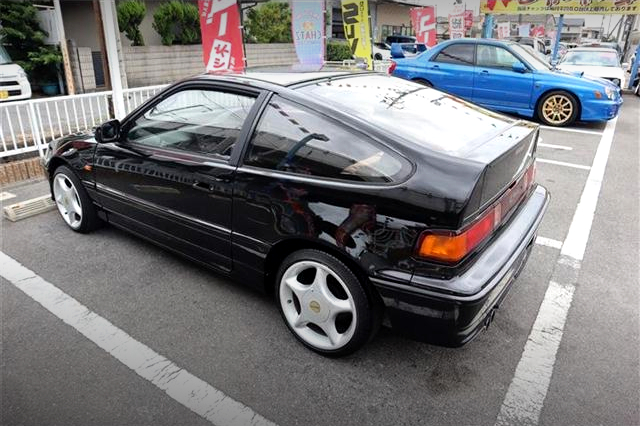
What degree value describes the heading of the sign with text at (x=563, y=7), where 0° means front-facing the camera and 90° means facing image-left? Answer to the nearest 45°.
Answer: approximately 0°

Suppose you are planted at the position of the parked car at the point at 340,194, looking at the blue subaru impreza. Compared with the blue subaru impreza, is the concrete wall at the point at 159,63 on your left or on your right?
left

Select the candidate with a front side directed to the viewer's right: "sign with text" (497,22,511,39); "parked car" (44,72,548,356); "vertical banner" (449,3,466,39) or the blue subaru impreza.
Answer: the blue subaru impreza

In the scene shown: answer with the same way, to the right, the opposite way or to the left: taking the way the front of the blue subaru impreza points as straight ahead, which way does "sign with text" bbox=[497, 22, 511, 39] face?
to the right

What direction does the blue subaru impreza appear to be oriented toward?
to the viewer's right

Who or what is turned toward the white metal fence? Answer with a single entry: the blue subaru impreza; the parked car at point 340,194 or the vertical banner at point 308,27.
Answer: the parked car

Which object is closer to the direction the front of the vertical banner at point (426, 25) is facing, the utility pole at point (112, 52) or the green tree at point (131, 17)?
the utility pole

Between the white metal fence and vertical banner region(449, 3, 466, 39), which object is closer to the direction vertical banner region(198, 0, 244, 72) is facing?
the white metal fence
